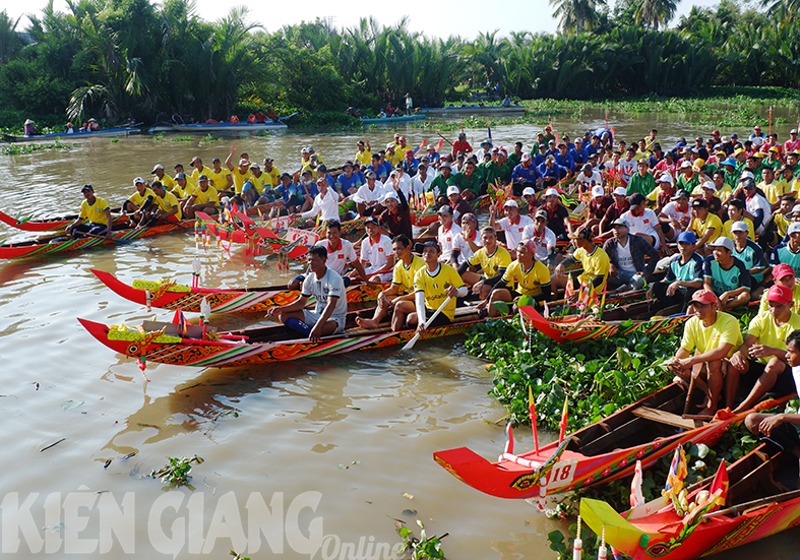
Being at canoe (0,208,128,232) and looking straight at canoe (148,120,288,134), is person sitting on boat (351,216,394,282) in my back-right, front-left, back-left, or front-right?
back-right

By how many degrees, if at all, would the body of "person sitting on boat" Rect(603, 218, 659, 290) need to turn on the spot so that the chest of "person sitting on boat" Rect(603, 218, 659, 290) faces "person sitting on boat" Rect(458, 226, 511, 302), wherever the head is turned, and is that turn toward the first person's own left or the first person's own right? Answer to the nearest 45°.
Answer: approximately 45° to the first person's own right

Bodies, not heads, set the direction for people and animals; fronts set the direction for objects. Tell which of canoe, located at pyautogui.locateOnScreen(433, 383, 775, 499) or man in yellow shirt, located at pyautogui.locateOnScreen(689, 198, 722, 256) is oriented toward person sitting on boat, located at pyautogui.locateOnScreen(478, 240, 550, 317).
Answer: the man in yellow shirt

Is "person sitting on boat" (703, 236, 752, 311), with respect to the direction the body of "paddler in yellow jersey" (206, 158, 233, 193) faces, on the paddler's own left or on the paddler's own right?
on the paddler's own left

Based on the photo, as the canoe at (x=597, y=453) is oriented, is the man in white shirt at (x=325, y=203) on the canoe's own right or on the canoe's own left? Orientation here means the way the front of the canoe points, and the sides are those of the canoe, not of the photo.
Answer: on the canoe's own right

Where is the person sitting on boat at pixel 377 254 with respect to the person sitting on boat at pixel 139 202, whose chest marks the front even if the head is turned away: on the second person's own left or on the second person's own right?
on the second person's own left

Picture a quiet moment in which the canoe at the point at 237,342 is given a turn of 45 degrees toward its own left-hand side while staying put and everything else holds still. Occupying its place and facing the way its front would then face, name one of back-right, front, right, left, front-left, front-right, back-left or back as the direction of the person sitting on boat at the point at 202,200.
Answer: back-right

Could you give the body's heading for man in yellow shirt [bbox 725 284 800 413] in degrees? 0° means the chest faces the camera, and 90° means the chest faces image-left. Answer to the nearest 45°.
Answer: approximately 45°

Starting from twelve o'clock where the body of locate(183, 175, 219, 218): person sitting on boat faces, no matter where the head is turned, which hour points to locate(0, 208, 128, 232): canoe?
The canoe is roughly at 1 o'clock from the person sitting on boat.

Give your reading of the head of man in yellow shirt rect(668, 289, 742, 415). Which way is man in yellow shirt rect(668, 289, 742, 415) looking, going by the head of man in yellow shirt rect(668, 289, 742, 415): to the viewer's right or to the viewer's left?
to the viewer's left
